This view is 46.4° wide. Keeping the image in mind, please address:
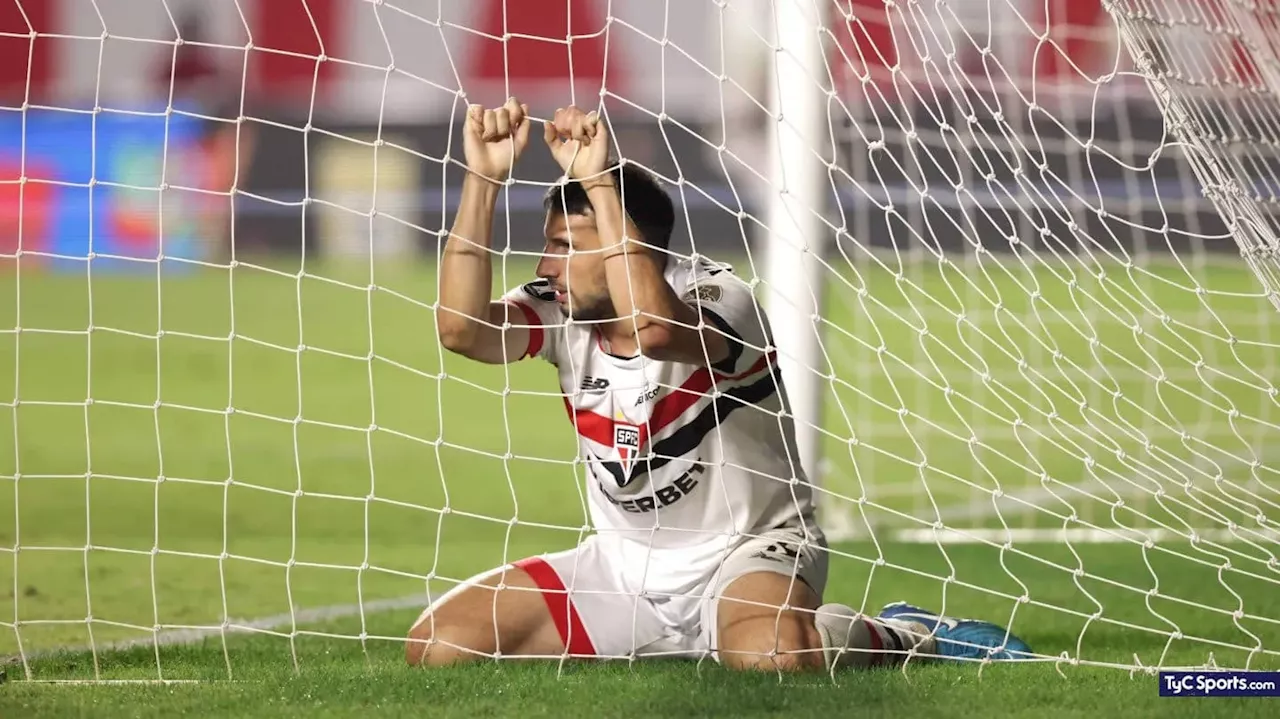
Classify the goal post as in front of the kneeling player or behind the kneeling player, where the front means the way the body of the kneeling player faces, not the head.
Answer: behind
